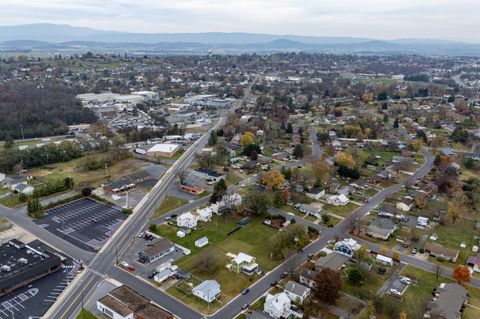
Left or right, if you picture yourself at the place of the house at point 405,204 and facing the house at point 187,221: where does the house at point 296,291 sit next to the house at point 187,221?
left

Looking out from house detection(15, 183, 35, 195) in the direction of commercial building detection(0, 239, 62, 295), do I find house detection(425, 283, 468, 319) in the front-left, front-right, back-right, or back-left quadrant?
front-left

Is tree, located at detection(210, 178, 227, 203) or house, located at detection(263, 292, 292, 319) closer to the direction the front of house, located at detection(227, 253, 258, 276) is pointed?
the house

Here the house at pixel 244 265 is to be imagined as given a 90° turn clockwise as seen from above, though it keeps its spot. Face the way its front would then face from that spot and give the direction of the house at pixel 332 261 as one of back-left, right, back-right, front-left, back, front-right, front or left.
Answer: back-left

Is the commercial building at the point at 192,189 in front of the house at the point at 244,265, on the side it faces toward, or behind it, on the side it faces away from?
behind

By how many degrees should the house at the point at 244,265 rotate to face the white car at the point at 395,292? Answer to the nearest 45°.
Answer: approximately 45° to its left

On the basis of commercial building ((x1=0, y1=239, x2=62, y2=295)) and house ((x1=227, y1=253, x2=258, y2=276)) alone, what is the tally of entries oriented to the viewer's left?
0

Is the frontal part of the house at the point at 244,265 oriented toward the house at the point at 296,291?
yes

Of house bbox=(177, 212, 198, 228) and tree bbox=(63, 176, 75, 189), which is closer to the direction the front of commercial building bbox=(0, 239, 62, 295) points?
the house

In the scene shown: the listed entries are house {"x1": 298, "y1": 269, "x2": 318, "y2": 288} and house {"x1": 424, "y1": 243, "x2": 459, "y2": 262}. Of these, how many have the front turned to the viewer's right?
0

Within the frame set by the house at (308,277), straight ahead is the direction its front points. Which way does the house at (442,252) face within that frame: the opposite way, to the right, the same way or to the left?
to the left

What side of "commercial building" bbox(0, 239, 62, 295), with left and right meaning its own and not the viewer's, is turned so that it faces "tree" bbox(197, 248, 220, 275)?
front
